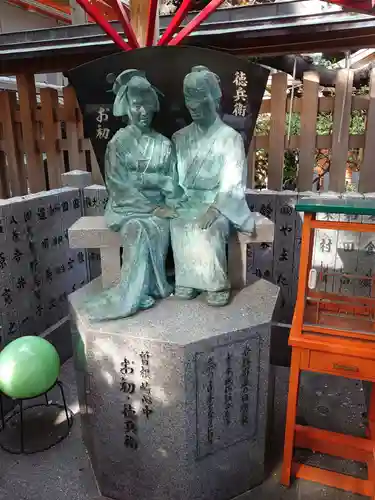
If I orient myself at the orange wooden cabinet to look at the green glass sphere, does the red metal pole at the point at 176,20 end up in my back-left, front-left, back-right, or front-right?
front-right

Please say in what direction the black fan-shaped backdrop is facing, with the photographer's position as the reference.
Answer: facing the viewer

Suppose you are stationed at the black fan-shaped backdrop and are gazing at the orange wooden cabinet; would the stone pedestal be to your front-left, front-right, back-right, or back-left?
front-right

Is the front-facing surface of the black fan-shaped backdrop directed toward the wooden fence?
no

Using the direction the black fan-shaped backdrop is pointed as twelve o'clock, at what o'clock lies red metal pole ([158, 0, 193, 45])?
The red metal pole is roughly at 6 o'clock from the black fan-shaped backdrop.
